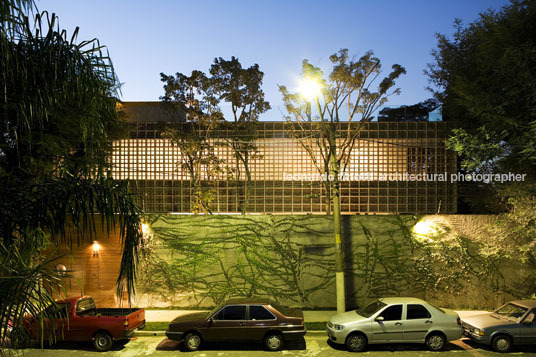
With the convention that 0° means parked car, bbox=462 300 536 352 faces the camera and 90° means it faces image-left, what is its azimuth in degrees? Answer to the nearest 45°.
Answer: approximately 45°

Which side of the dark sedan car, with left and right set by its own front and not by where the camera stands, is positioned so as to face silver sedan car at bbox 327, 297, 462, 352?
back

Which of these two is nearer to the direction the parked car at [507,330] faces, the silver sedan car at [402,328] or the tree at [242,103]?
the silver sedan car

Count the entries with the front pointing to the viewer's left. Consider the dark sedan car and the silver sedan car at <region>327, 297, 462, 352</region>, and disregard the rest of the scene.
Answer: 2

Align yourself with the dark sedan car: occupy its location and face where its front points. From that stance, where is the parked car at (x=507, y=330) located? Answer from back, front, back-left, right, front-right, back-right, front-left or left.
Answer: back

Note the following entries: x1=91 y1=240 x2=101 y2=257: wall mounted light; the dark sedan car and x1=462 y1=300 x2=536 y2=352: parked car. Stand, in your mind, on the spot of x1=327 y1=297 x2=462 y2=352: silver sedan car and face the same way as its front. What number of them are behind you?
1

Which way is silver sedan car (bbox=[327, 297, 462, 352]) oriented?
to the viewer's left

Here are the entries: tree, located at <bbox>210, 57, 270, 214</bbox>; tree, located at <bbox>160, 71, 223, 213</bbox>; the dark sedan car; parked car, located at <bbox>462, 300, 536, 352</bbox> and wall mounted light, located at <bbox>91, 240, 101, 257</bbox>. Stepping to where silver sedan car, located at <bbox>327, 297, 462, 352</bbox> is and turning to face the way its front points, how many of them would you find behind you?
1

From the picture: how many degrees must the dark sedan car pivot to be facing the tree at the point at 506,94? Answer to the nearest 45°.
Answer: approximately 180°

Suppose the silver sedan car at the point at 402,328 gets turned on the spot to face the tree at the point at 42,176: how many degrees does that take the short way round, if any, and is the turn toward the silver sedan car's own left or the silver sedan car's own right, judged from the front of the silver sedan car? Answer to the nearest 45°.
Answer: approximately 45° to the silver sedan car's own left

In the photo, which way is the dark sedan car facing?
to the viewer's left

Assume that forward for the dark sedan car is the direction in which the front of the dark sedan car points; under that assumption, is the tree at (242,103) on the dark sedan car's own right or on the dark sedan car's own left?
on the dark sedan car's own right
